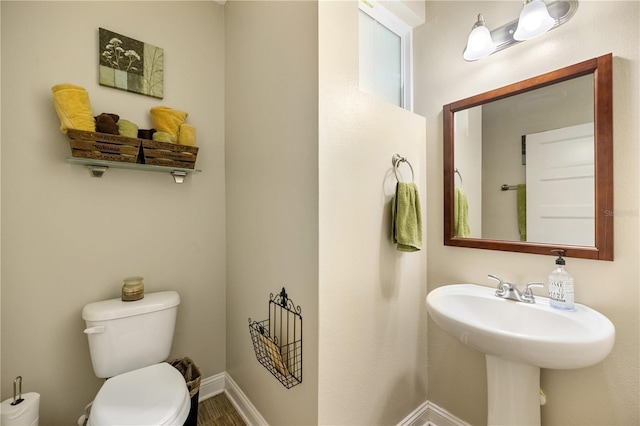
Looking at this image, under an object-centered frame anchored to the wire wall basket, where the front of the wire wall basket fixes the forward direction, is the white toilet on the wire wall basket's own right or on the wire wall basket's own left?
on the wire wall basket's own right

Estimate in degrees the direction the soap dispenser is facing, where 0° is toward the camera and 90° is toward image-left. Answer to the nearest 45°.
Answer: approximately 45°

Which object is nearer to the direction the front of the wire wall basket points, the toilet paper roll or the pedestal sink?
the toilet paper roll

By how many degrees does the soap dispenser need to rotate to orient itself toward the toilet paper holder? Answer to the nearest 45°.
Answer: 0° — it already faces it

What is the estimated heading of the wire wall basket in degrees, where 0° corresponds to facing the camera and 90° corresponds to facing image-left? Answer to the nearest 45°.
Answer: approximately 45°

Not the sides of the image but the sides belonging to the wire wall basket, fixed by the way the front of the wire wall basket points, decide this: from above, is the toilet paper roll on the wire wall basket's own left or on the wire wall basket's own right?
on the wire wall basket's own right

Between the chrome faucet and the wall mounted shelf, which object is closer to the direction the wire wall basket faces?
the wall mounted shelf
